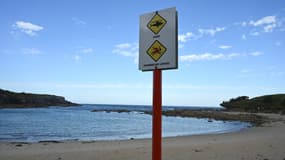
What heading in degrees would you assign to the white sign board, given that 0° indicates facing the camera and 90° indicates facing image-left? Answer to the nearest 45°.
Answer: approximately 45°
